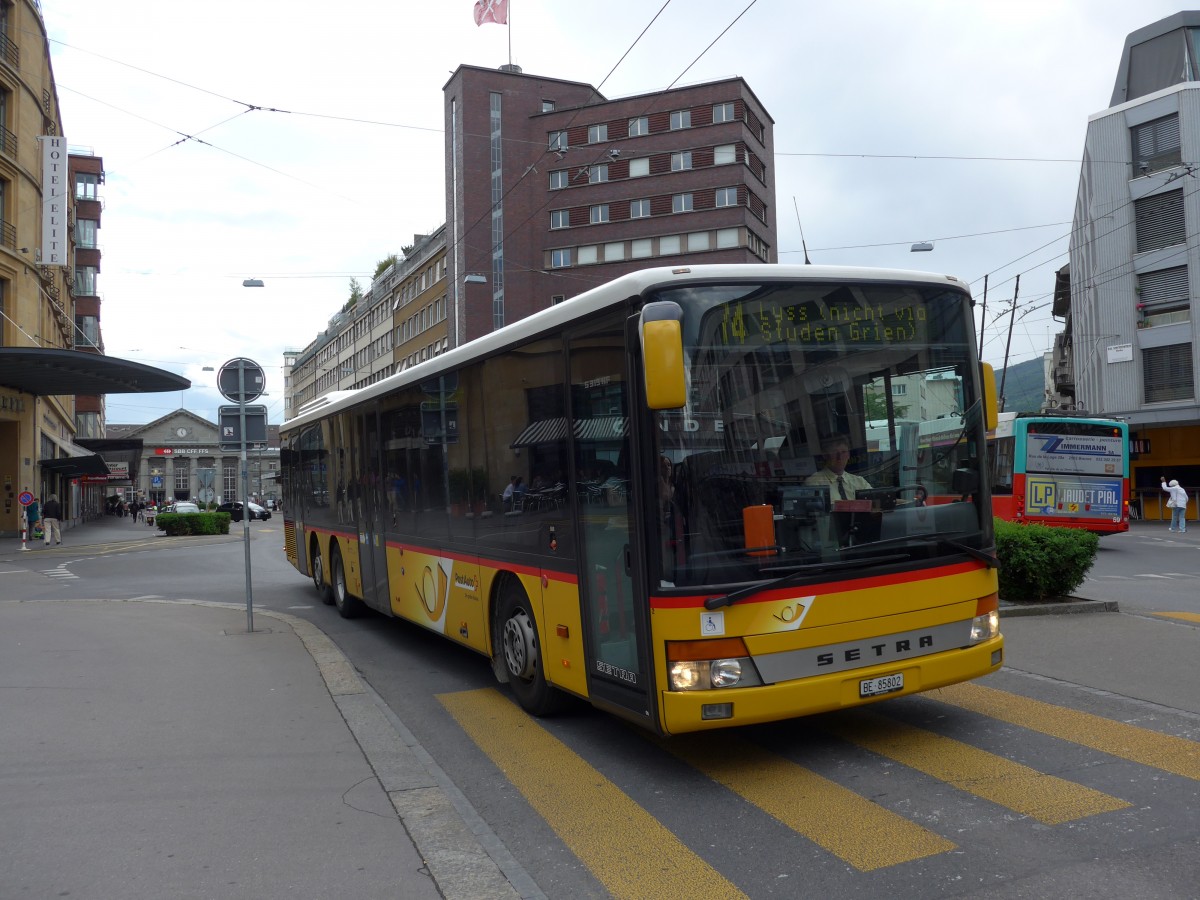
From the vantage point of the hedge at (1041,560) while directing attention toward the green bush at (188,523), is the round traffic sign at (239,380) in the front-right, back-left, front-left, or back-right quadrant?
front-left

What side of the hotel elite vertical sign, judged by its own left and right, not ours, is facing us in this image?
front

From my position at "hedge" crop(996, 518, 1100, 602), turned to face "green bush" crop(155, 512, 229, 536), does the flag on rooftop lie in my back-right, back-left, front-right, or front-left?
front-right

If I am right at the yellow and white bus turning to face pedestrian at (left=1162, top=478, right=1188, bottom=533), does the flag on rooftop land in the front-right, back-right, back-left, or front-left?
front-left

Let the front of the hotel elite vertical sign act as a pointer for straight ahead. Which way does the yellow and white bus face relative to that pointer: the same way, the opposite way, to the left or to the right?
the same way

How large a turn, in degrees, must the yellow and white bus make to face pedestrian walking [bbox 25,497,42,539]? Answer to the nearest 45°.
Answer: approximately 180°

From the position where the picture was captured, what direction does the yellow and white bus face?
facing the viewer and to the right of the viewer

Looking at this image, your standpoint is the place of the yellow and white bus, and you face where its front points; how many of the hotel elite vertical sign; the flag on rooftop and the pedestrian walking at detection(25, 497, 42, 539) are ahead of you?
0

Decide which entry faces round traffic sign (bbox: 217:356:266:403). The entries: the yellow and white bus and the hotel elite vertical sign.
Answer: the hotel elite vertical sign

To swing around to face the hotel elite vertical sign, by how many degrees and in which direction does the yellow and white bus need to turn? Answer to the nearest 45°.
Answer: approximately 180°

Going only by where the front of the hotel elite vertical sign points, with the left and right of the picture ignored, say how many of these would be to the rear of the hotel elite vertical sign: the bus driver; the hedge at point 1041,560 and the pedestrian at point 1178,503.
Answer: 0
